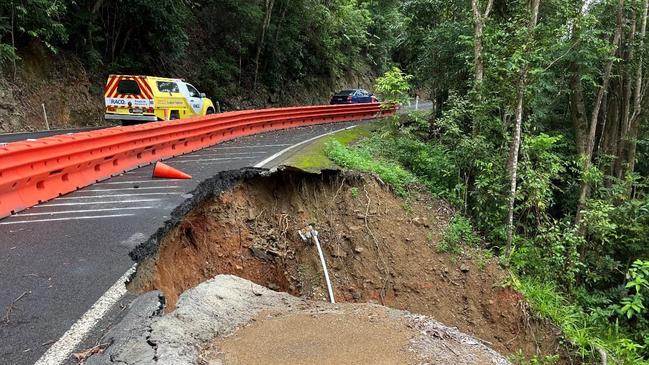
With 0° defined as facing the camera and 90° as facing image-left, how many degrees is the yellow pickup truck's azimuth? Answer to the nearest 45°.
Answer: approximately 225°

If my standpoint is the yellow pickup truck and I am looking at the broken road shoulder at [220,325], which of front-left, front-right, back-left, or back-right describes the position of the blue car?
back-left

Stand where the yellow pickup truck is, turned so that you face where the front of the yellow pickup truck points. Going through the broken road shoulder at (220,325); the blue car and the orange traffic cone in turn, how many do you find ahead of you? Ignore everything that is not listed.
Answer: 1
